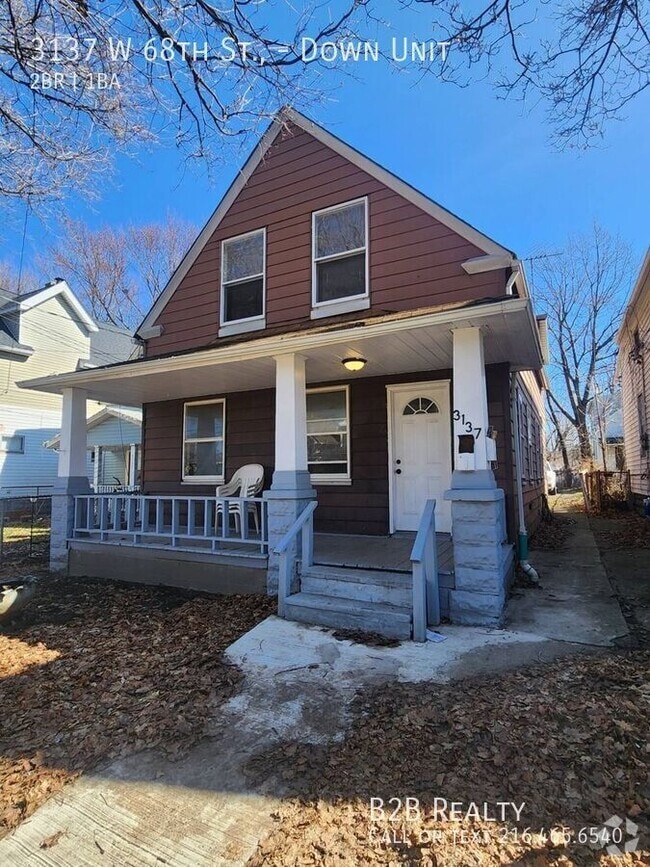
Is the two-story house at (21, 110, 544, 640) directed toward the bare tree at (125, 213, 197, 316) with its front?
no

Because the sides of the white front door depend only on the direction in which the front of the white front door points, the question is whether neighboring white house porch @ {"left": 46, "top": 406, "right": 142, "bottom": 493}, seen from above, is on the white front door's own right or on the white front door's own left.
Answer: on the white front door's own right

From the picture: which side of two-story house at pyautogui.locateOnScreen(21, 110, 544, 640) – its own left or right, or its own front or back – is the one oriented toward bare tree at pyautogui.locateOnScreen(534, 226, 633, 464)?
back

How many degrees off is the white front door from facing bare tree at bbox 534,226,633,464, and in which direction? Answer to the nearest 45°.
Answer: approximately 180°

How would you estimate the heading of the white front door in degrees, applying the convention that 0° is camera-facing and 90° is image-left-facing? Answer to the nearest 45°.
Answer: approximately 45°

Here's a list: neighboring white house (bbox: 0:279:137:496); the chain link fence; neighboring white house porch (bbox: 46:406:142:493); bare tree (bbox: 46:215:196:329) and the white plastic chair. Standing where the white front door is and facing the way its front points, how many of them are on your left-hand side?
0

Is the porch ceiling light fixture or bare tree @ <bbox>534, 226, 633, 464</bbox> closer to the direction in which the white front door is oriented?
the porch ceiling light fixture

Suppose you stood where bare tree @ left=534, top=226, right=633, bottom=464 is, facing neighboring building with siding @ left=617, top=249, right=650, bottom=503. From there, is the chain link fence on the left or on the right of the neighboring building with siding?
right

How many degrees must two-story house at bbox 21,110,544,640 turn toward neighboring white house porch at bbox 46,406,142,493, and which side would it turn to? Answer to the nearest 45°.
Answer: approximately 90° to its right

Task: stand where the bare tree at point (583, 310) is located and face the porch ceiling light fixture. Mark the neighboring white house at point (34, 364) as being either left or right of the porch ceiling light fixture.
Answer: right

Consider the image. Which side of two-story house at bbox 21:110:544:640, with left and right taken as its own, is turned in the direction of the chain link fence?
right

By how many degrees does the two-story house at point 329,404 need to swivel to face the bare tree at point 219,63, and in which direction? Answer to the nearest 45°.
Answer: approximately 45° to its left

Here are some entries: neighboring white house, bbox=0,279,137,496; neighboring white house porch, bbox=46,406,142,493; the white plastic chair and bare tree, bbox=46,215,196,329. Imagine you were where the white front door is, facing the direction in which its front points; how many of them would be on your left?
0

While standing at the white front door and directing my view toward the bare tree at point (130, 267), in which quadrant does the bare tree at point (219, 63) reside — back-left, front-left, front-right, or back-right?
back-left

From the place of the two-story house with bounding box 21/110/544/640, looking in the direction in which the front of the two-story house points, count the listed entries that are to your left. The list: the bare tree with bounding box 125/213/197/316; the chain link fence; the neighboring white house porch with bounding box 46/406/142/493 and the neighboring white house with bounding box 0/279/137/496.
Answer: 0

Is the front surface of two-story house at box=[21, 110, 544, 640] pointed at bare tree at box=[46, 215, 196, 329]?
no

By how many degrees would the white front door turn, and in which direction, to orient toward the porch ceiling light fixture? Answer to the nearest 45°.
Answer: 0° — it already faces it
